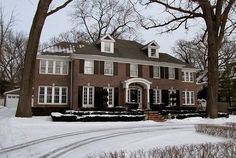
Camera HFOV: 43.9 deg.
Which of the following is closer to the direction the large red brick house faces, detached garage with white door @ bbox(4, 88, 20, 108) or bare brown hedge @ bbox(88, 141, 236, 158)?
the bare brown hedge

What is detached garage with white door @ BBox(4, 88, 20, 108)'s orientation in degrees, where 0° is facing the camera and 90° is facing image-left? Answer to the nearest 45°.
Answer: approximately 0°

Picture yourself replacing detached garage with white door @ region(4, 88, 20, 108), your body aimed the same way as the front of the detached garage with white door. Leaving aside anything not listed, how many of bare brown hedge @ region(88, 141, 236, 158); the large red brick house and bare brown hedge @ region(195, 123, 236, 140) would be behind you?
0

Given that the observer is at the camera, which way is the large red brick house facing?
facing the viewer and to the right of the viewer

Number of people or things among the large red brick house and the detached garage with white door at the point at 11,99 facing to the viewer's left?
0

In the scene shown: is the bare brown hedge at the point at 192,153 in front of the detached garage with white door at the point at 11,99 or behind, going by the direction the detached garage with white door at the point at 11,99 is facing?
in front

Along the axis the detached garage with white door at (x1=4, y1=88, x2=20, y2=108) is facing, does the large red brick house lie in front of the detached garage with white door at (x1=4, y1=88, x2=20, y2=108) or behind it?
in front

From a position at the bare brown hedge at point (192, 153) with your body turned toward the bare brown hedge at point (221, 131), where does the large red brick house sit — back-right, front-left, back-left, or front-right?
front-left

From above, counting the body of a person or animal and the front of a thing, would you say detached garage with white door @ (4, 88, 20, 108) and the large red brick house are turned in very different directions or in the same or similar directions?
same or similar directions

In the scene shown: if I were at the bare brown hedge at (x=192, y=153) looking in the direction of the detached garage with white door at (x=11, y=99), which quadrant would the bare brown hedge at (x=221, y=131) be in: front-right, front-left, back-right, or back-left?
front-right

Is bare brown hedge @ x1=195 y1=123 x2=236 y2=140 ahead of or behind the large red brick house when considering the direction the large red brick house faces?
ahead

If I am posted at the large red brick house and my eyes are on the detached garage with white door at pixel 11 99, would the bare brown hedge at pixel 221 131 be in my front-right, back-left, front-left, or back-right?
back-left

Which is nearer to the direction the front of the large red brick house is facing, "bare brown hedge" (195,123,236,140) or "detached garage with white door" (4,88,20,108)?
the bare brown hedge
